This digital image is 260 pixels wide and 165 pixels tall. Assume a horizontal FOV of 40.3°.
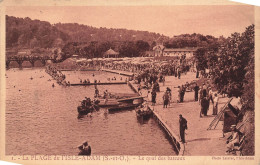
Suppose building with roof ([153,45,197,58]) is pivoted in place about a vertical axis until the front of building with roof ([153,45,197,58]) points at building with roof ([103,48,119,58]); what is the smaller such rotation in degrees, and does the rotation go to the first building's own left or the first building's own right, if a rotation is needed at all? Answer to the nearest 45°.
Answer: approximately 90° to the first building's own right

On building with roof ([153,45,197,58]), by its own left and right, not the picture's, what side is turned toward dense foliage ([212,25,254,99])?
front

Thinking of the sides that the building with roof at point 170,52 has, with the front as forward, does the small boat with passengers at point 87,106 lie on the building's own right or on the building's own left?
on the building's own right

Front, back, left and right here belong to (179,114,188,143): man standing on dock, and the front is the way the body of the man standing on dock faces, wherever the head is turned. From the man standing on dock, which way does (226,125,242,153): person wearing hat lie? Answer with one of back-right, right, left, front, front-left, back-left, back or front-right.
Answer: back

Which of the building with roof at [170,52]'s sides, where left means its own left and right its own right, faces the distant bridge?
right

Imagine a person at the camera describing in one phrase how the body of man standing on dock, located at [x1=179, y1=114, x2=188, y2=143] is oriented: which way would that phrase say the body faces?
to the viewer's left

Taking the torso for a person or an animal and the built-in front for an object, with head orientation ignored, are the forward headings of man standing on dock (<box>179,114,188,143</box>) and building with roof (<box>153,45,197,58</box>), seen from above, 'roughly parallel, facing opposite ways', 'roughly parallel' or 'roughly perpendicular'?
roughly perpendicular
